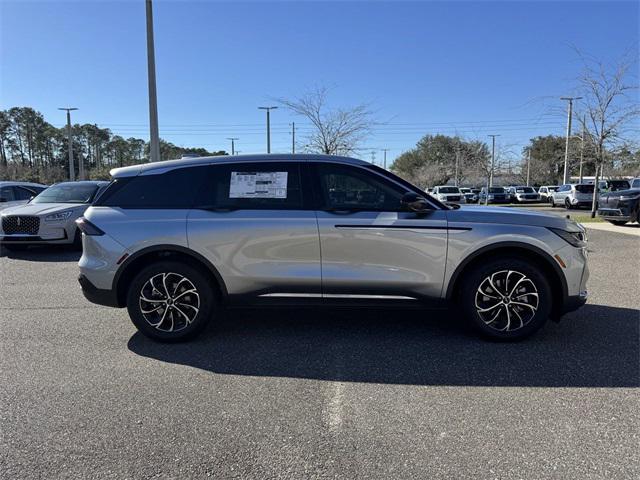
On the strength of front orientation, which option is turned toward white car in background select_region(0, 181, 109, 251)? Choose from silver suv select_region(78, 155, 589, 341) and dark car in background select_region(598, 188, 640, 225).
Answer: the dark car in background

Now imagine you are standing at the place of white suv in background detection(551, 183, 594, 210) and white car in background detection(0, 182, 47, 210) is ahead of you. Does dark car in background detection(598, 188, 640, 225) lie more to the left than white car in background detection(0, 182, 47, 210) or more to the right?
left

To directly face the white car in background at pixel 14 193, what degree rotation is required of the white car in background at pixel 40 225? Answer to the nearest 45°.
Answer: approximately 135° to its right

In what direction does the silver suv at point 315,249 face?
to the viewer's right

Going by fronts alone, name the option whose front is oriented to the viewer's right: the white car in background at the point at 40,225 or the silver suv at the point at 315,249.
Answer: the silver suv

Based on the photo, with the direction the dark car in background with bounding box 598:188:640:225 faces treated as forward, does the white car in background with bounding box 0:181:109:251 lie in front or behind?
in front

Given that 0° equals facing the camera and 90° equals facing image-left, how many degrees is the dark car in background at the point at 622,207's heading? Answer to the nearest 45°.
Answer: approximately 45°

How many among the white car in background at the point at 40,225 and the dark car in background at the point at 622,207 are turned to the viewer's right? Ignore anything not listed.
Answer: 0

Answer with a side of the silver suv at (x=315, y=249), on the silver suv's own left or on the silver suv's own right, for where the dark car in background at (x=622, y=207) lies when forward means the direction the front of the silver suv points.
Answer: on the silver suv's own left

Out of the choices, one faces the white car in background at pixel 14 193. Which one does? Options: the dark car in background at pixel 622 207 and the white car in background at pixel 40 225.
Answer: the dark car in background

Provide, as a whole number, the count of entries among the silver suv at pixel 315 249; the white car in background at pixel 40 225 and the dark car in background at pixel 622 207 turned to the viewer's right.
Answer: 1

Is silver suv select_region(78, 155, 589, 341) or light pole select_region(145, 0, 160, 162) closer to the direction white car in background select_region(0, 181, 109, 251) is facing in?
the silver suv

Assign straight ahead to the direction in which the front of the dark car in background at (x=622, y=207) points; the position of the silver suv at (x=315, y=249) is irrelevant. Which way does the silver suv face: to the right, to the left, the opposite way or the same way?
the opposite way

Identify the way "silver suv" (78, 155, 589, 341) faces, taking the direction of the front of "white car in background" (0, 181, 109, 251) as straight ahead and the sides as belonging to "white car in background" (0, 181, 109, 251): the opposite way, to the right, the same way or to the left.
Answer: to the left
